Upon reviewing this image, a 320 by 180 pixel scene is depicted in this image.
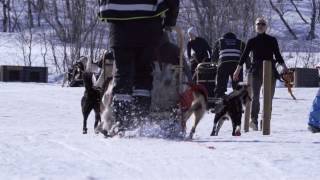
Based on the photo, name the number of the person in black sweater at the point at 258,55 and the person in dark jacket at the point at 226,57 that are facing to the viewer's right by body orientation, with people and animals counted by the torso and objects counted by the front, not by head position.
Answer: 0

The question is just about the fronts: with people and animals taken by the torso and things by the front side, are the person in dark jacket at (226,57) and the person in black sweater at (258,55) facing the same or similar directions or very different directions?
very different directions

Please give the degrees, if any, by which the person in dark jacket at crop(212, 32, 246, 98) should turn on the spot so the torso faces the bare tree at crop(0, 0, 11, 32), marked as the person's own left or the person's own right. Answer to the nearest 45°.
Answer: approximately 45° to the person's own left

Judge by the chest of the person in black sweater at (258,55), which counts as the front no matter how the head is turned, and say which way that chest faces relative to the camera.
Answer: toward the camera

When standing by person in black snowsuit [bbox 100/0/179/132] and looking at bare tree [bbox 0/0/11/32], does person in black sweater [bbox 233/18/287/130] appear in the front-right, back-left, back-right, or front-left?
front-right
